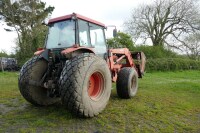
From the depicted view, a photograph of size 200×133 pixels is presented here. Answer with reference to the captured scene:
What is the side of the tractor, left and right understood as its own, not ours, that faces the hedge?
front

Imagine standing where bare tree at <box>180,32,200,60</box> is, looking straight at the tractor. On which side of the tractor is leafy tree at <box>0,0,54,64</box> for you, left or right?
right

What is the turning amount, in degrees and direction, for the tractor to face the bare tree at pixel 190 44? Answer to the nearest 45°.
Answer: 0° — it already faces it

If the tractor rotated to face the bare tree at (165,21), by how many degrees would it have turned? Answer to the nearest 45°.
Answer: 0° — it already faces it

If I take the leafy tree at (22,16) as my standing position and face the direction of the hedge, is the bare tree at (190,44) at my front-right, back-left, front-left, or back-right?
front-left

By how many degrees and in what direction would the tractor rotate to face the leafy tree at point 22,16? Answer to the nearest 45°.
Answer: approximately 45° to its left

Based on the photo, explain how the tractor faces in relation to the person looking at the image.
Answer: facing away from the viewer and to the right of the viewer

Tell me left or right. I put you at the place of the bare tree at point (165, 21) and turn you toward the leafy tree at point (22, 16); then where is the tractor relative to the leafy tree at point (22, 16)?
left
